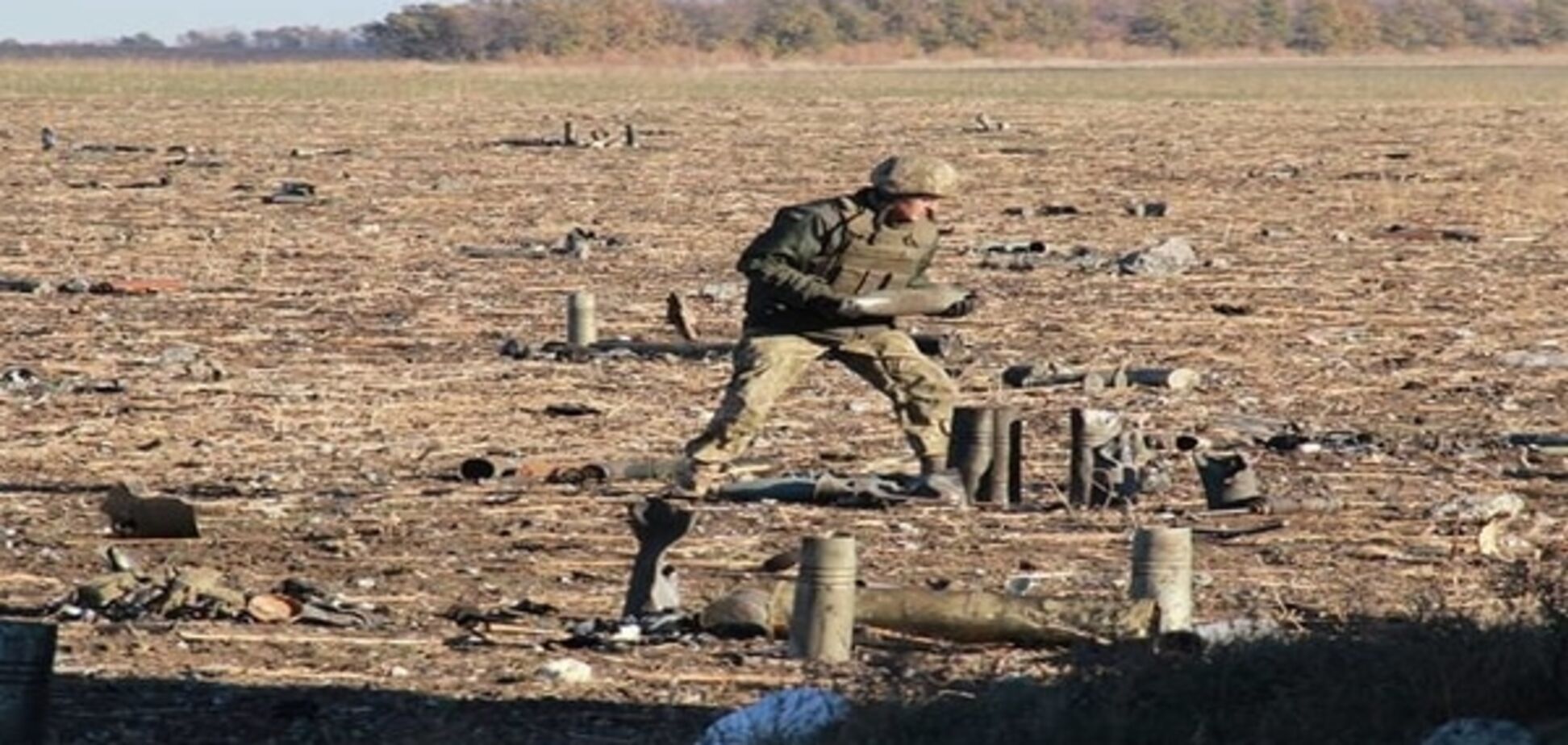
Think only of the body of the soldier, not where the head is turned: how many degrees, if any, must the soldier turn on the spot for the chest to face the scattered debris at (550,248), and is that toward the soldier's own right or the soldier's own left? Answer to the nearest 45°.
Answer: approximately 135° to the soldier's own left

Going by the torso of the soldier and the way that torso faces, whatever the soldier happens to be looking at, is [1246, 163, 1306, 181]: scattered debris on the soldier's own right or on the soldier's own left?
on the soldier's own left

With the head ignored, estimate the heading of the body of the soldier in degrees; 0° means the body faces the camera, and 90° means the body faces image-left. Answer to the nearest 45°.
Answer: approximately 315°

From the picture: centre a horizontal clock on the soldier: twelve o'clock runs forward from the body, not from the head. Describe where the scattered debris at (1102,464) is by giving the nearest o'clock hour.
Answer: The scattered debris is roughly at 11 o'clock from the soldier.

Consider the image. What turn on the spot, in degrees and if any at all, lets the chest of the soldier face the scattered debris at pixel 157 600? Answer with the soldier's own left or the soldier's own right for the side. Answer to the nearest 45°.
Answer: approximately 90° to the soldier's own right

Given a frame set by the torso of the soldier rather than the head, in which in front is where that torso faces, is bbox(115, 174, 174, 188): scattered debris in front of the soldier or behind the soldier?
behind

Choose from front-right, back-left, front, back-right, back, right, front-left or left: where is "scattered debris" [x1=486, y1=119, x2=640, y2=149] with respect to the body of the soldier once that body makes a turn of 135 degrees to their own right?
right

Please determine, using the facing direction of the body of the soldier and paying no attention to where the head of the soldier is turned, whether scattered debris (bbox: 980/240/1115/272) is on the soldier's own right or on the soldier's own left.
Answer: on the soldier's own left

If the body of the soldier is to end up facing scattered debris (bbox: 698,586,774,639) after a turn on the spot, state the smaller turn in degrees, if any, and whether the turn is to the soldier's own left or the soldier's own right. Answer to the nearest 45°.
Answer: approximately 45° to the soldier's own right
